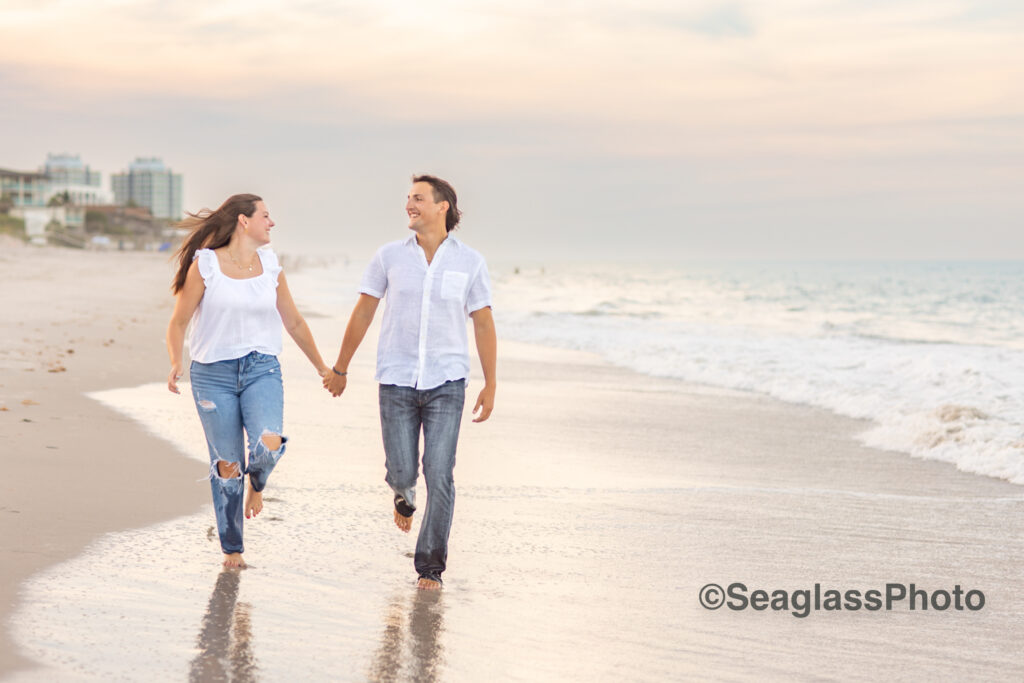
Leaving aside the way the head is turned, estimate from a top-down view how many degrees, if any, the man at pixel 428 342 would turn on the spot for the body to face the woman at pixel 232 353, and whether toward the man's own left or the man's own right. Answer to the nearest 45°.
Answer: approximately 90° to the man's own right

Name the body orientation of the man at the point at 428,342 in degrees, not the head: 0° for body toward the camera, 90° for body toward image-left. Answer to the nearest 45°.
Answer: approximately 0°

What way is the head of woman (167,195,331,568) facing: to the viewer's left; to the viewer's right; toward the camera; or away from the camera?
to the viewer's right
